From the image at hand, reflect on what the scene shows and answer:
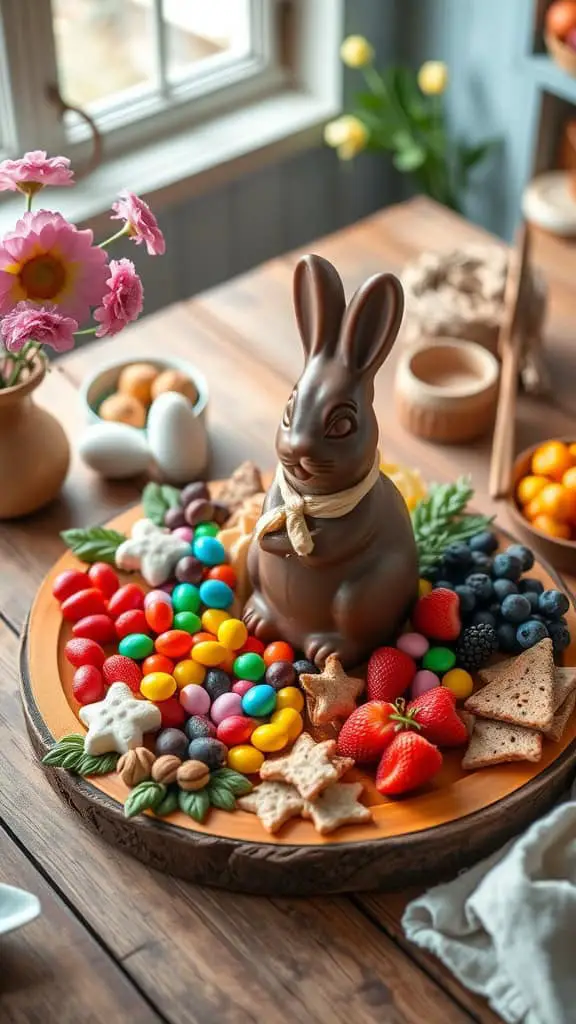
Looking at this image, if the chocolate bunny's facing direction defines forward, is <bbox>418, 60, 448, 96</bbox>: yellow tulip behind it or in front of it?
behind

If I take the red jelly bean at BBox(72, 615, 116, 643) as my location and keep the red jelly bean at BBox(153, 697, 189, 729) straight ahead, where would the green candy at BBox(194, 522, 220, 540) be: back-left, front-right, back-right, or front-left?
back-left

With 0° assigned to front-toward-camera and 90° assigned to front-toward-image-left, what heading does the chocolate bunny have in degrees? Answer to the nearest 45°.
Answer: approximately 45°
